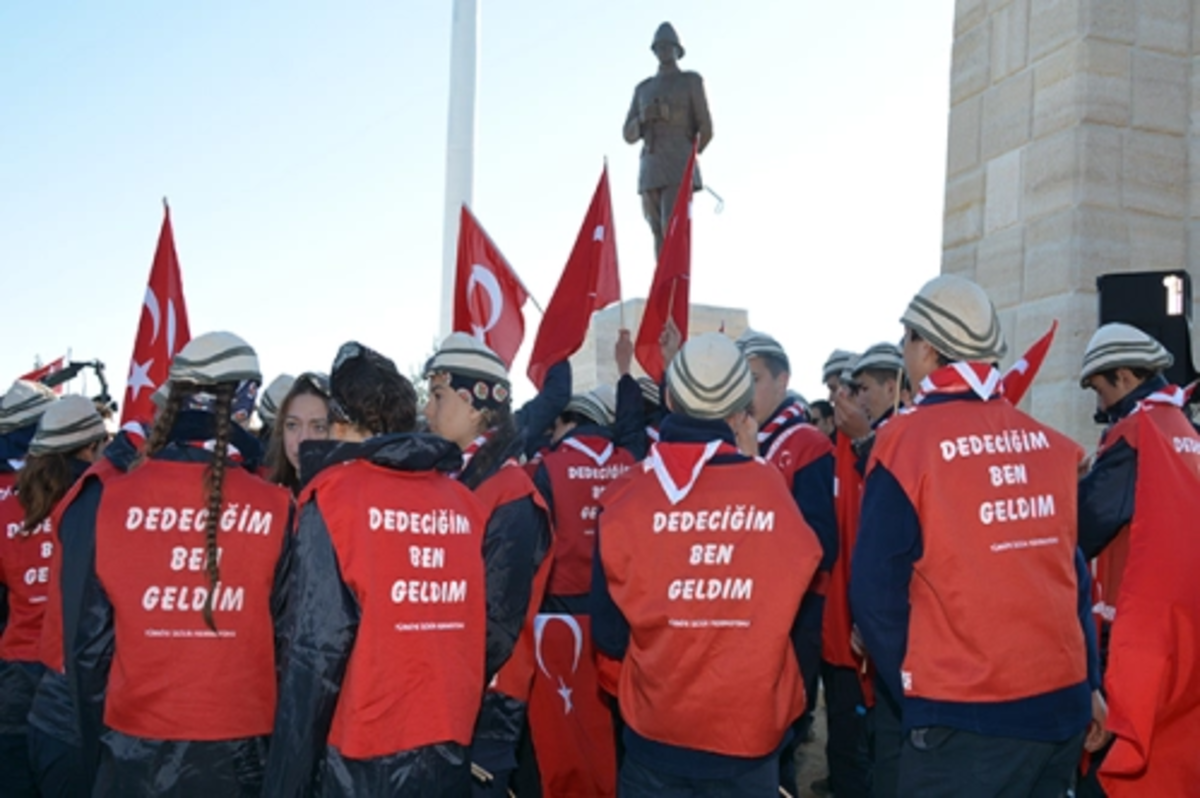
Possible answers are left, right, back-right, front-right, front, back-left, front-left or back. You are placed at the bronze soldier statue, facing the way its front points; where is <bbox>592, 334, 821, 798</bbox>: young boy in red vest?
front

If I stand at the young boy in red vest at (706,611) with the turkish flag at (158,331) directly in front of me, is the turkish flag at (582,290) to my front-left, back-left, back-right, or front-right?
front-right

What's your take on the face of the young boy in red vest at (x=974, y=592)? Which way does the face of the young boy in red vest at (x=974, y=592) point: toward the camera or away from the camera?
away from the camera

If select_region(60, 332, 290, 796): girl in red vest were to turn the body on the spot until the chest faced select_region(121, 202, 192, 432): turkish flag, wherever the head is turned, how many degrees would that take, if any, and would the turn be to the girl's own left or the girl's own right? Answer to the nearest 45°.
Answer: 0° — they already face it

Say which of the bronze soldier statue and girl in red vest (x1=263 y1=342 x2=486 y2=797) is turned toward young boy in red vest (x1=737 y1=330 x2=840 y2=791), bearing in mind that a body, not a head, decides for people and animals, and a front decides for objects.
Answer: the bronze soldier statue

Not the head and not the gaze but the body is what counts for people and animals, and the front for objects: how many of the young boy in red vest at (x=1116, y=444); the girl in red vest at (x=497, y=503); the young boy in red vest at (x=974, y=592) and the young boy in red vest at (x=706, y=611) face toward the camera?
0

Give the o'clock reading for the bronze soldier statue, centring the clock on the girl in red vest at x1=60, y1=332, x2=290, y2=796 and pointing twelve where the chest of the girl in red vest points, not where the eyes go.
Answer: The bronze soldier statue is roughly at 1 o'clock from the girl in red vest.

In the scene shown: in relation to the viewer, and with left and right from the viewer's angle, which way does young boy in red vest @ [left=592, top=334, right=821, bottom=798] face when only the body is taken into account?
facing away from the viewer

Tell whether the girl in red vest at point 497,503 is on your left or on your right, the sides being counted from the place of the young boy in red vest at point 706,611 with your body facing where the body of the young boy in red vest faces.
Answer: on your left

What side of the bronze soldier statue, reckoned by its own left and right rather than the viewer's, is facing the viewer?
front

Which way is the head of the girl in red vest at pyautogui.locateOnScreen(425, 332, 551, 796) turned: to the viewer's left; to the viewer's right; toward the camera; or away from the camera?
to the viewer's left

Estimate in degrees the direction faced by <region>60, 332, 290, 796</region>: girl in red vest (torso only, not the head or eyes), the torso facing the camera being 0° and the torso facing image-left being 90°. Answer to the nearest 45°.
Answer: approximately 180°

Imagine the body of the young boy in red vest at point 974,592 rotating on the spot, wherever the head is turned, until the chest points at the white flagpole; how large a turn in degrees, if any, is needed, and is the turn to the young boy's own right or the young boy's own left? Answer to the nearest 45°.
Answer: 0° — they already face it

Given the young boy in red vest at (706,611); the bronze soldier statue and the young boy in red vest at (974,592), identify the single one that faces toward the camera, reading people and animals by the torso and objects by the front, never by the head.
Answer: the bronze soldier statue

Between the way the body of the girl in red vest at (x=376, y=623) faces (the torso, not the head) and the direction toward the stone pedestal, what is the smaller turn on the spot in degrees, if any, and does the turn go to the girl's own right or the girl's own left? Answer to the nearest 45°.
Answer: approximately 45° to the girl's own right

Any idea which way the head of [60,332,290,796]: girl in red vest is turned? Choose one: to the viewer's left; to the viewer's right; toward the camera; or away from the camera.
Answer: away from the camera
